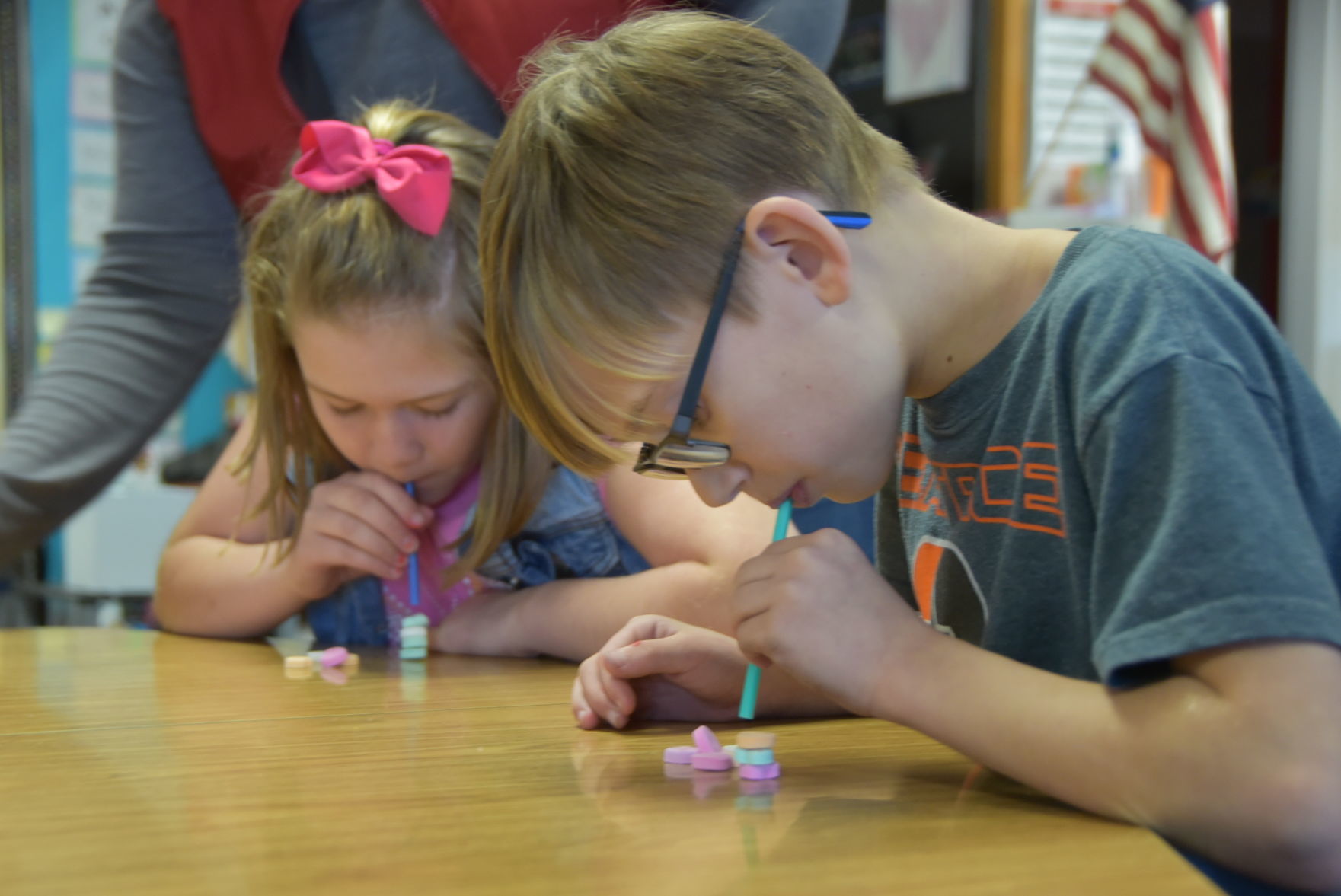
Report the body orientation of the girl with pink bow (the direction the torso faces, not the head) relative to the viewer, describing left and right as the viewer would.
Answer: facing the viewer

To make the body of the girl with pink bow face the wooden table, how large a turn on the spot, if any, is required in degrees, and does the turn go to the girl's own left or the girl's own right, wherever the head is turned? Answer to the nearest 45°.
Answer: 0° — they already face it

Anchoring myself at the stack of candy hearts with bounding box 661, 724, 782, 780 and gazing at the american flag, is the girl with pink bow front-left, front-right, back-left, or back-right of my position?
front-left

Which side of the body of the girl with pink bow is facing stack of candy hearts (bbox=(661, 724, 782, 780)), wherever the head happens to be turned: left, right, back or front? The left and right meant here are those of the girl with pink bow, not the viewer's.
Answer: front

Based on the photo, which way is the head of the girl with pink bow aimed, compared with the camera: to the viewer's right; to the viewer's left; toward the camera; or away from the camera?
toward the camera

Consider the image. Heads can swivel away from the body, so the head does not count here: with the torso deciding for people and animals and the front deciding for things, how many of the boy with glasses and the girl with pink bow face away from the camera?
0

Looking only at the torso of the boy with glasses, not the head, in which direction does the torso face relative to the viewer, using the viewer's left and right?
facing the viewer and to the left of the viewer

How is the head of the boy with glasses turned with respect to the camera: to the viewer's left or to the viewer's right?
to the viewer's left

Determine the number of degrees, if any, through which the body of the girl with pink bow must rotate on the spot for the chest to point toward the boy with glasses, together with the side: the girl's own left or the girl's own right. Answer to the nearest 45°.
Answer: approximately 45° to the girl's own left
